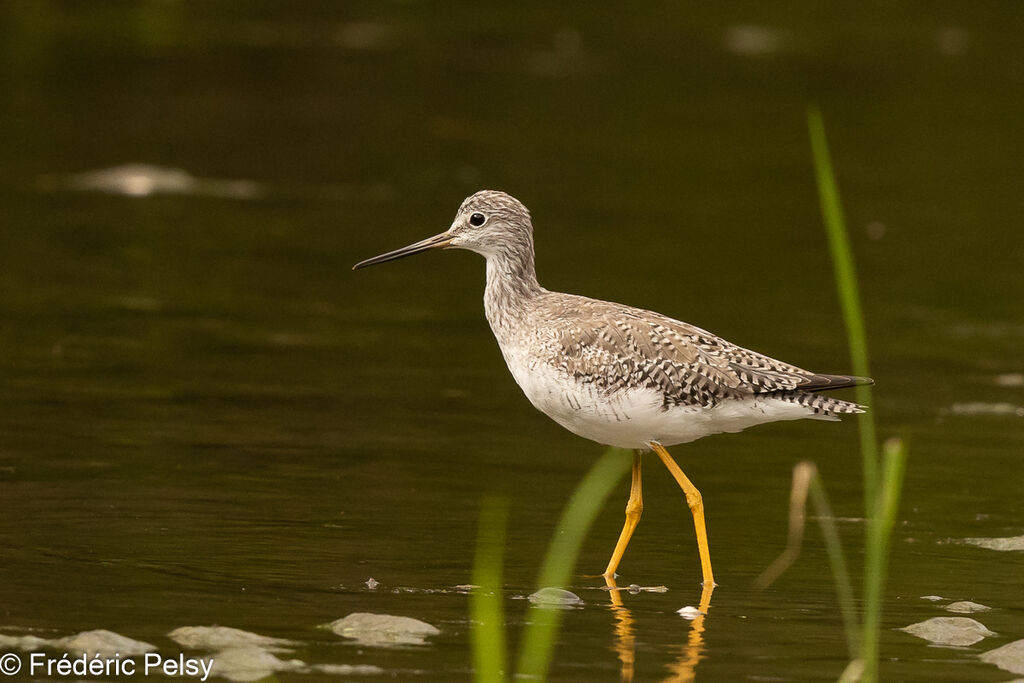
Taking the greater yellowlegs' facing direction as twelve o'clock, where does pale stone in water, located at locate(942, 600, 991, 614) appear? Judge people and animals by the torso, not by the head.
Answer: The pale stone in water is roughly at 6 o'clock from the greater yellowlegs.

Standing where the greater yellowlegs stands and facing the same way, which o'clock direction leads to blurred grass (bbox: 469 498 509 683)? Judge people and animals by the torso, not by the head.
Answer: The blurred grass is roughly at 10 o'clock from the greater yellowlegs.

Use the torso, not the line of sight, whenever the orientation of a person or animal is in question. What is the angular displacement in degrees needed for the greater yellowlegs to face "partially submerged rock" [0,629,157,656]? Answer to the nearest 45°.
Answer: approximately 45° to its left

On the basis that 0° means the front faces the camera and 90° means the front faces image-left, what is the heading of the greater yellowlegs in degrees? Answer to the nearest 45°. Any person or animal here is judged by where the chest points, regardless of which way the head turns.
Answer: approximately 90°

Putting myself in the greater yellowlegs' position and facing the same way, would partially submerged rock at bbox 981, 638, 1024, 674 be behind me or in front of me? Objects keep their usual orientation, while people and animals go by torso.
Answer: behind

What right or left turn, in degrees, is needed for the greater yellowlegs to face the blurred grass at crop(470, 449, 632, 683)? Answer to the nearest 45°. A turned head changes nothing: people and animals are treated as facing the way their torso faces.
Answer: approximately 90° to its left
